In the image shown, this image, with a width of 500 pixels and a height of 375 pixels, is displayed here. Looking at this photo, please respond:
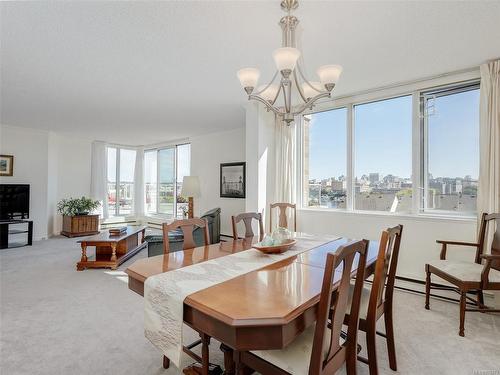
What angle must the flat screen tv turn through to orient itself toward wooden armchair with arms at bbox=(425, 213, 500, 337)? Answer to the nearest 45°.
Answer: approximately 45° to its left

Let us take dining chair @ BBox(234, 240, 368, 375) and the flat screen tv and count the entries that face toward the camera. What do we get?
1

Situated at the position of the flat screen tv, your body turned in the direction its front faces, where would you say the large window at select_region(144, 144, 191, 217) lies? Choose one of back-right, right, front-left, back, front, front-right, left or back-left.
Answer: left

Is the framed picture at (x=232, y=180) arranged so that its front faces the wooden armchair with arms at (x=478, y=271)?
no

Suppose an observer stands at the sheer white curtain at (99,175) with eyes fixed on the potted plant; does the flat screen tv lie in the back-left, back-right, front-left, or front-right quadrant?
front-right

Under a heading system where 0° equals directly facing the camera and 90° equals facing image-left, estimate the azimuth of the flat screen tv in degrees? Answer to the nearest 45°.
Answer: approximately 0°

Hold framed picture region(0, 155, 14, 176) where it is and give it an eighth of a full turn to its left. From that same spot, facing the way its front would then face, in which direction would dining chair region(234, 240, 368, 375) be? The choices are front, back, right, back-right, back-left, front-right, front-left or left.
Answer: front-right

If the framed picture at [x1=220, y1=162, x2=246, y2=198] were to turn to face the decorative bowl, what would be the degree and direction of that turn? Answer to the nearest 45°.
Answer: approximately 45° to its left

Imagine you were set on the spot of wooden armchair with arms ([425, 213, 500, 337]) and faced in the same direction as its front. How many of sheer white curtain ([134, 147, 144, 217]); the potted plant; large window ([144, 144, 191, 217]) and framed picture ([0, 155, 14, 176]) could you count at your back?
0

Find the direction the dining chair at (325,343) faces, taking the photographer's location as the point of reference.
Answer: facing away from the viewer and to the left of the viewer

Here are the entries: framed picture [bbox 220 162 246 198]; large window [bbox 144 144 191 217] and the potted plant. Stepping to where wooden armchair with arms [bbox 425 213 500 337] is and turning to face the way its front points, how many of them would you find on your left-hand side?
0

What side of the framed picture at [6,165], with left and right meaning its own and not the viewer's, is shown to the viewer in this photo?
front

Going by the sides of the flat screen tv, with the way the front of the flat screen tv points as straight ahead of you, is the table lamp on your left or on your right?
on your left

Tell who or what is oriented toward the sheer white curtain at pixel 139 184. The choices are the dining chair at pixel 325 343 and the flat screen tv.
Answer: the dining chair

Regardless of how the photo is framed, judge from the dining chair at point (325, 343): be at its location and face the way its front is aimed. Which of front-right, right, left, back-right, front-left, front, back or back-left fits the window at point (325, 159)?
front-right

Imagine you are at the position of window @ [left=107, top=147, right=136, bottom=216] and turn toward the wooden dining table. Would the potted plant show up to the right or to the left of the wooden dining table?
right

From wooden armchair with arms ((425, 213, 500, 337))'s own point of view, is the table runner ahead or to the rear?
ahead

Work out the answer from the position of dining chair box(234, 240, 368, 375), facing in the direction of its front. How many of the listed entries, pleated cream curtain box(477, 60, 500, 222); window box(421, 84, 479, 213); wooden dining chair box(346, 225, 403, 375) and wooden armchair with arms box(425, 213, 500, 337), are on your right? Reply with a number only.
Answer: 4
